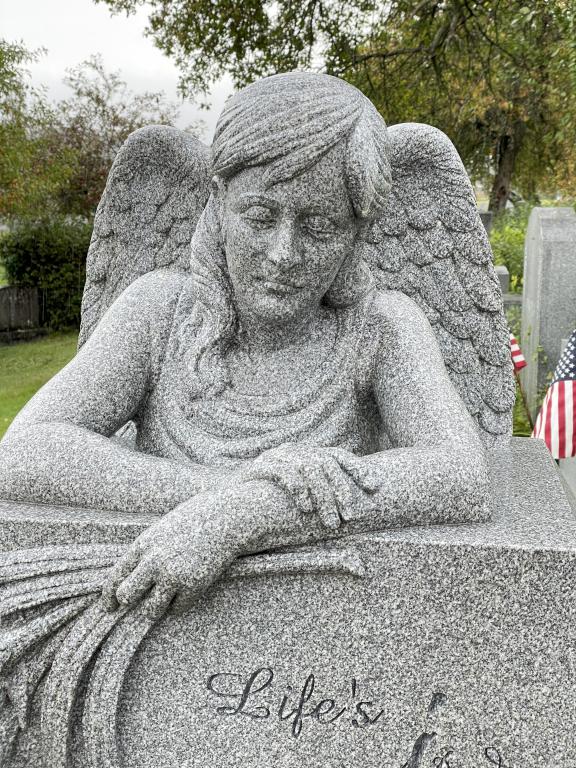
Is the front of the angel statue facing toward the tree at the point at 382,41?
no

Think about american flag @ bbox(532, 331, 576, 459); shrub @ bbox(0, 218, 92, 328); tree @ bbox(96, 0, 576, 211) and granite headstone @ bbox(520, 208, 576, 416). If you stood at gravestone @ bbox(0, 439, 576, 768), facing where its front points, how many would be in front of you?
0

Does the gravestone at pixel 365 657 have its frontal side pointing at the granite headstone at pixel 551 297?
no

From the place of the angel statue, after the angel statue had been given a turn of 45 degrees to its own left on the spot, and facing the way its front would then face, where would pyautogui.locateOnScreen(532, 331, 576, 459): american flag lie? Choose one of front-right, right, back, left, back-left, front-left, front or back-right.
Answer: left

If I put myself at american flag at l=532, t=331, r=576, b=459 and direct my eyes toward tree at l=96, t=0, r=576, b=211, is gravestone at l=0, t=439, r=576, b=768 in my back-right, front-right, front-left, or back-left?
back-left

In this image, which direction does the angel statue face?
toward the camera

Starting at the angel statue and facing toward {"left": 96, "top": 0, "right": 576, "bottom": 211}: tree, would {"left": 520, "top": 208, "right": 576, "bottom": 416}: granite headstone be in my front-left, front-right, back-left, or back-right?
front-right

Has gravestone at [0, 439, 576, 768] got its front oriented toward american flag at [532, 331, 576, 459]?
no

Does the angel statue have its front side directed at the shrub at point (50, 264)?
no

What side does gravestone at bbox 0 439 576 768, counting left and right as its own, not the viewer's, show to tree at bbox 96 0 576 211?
back

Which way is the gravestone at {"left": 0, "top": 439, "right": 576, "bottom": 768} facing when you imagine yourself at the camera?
facing the viewer
